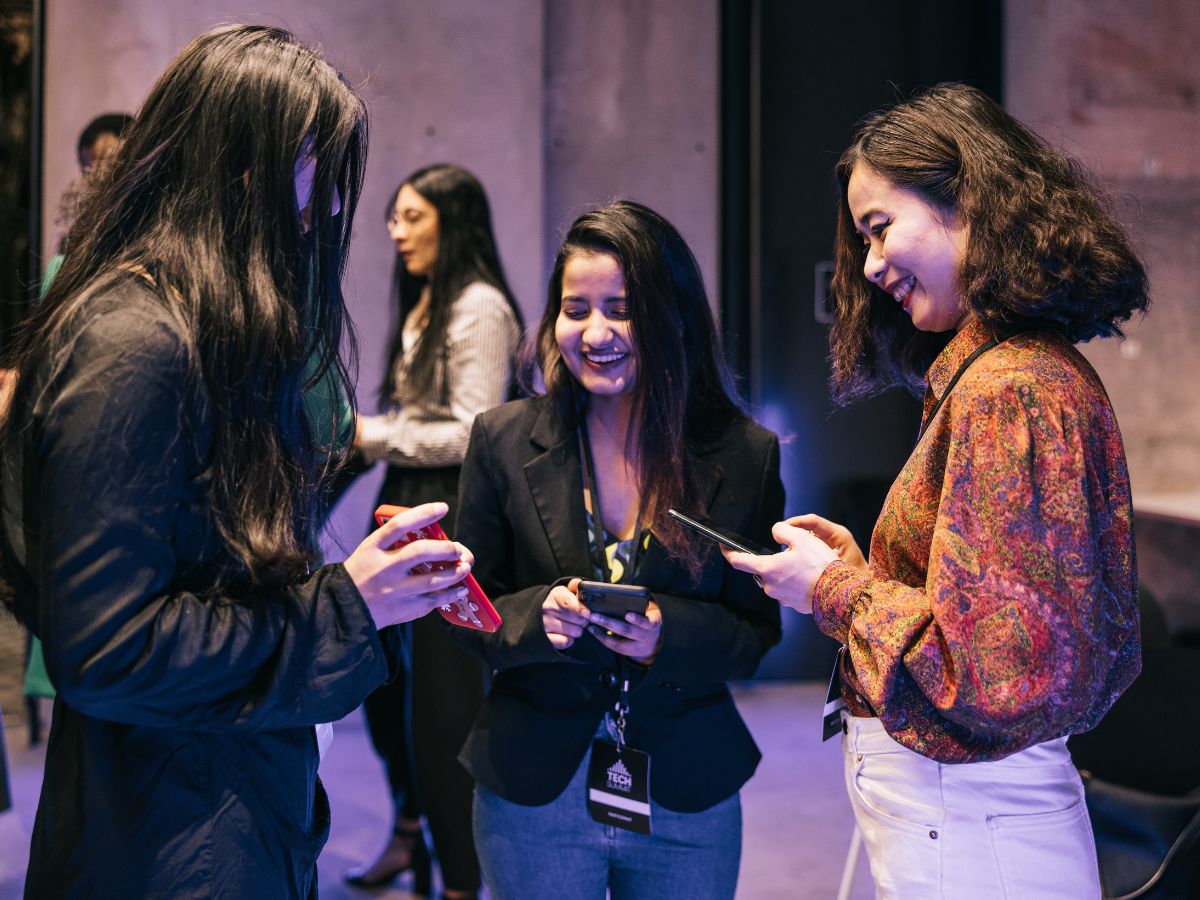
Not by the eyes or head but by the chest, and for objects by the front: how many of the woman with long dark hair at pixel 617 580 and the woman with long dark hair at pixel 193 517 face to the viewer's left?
0

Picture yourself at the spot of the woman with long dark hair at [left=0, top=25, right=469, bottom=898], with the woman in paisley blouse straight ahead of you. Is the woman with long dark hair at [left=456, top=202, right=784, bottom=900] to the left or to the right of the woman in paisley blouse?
left

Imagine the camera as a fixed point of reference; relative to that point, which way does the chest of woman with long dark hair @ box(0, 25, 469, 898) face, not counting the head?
to the viewer's right

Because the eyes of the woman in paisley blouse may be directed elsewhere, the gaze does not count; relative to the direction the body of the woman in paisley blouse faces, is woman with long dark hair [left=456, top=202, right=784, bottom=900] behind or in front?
in front

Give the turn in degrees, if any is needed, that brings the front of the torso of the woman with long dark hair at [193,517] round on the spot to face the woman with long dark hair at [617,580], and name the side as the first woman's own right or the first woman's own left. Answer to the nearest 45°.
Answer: approximately 45° to the first woman's own left

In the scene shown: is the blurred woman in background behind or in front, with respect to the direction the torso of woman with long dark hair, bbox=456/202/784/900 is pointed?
behind

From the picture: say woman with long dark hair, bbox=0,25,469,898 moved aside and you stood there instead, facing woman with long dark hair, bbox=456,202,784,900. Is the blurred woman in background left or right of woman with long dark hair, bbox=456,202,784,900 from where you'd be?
left

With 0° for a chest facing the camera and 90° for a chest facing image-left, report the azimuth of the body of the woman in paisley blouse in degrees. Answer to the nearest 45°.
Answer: approximately 90°

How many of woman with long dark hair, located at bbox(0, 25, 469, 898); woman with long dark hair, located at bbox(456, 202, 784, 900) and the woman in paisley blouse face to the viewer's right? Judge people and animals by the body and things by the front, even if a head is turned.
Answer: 1

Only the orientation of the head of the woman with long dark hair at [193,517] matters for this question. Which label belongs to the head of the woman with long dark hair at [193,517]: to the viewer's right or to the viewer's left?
to the viewer's right
